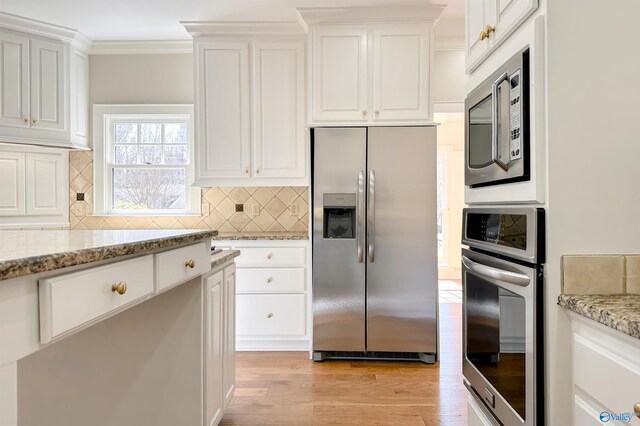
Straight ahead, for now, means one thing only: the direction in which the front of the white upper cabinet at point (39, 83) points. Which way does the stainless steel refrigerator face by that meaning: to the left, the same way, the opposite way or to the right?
to the right

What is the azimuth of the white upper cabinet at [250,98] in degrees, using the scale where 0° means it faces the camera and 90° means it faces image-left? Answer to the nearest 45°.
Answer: approximately 0°

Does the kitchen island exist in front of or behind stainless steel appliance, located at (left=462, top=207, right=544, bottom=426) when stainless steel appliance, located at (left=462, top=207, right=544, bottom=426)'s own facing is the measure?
in front

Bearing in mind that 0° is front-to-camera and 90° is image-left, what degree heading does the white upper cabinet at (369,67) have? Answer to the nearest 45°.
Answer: approximately 0°

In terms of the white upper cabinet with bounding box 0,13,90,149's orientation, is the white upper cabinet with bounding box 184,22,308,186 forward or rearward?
forward

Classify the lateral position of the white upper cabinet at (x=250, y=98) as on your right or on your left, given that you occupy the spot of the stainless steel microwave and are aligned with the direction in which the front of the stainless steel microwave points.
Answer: on your right
